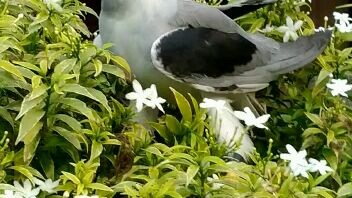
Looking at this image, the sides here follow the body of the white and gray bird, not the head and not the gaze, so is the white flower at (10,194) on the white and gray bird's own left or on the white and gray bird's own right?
on the white and gray bird's own left

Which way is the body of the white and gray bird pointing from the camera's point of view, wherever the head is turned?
to the viewer's left

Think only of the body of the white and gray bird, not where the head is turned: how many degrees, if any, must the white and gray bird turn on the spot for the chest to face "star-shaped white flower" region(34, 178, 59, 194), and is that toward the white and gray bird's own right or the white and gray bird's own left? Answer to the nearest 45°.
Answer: approximately 45° to the white and gray bird's own left
